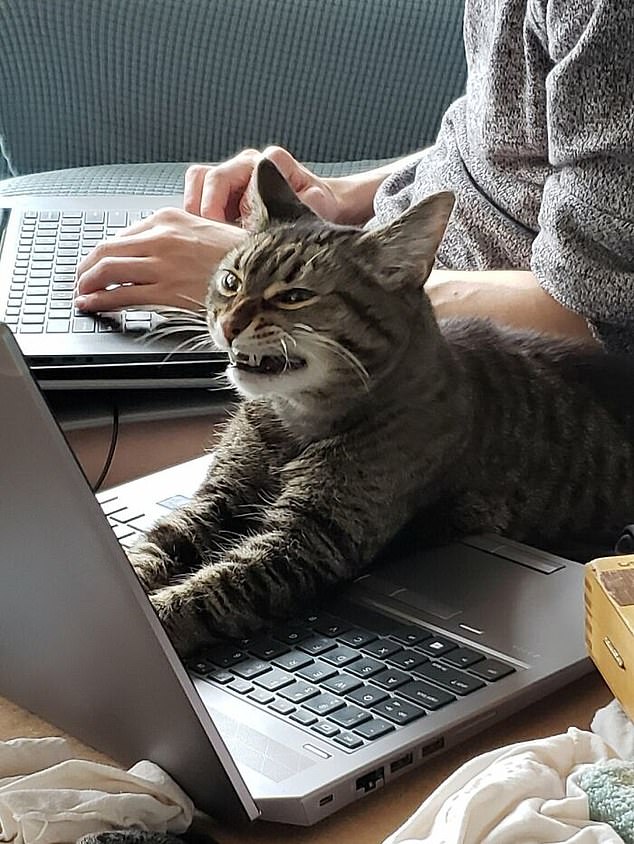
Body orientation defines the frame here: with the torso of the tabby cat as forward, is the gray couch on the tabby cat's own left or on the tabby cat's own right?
on the tabby cat's own right

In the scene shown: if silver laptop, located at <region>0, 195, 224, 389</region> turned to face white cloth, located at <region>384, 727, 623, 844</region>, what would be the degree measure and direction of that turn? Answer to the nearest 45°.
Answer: approximately 90° to its right

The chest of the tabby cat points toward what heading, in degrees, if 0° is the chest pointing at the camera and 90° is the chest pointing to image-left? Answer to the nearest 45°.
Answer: approximately 45°
